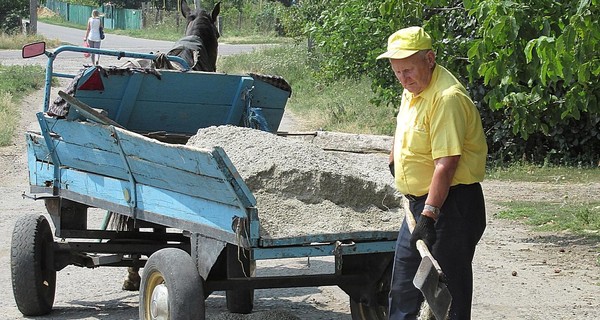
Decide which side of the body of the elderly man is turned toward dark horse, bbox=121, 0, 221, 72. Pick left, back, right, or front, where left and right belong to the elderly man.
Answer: right

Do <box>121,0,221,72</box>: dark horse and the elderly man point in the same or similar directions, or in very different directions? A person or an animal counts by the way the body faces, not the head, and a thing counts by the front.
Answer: very different directions

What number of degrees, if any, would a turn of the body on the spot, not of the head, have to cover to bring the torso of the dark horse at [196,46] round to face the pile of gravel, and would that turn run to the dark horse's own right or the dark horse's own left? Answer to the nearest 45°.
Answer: approximately 135° to the dark horse's own right

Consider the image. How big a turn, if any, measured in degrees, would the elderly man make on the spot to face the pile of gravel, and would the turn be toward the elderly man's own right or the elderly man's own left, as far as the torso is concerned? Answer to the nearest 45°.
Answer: approximately 90° to the elderly man's own right

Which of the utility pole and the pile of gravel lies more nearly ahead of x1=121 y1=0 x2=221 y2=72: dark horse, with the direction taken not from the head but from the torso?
the utility pole

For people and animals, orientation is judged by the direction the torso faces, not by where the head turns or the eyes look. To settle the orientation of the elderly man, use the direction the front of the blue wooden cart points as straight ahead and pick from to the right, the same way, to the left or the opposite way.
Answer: to the left

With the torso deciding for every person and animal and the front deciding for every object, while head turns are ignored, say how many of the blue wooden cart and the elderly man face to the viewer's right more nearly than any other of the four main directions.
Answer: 0

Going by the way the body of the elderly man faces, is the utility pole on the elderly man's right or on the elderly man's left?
on the elderly man's right

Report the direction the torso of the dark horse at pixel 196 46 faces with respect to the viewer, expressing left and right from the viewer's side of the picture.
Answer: facing away from the viewer and to the right of the viewer

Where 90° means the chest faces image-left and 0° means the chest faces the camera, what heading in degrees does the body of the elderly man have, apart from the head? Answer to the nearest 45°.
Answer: approximately 45°

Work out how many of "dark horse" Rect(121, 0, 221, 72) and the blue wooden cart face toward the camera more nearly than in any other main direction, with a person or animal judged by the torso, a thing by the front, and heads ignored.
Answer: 0

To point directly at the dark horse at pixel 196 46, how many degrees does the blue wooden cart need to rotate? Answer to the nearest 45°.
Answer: approximately 45° to its right

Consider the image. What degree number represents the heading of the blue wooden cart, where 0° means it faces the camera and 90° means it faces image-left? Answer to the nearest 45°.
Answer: approximately 135°
